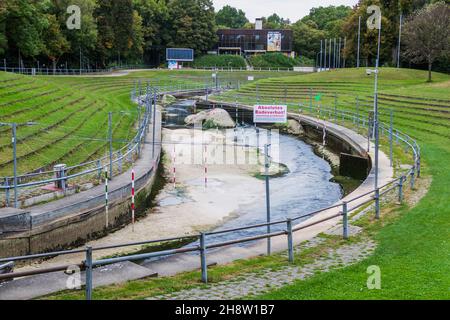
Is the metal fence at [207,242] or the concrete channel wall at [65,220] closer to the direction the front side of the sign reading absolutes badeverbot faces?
the metal fence

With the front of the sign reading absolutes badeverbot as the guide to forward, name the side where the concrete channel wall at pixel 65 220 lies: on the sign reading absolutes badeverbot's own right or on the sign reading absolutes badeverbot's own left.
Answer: on the sign reading absolutes badeverbot's own right

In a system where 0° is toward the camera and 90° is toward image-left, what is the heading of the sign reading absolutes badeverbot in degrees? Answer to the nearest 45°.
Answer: approximately 0°

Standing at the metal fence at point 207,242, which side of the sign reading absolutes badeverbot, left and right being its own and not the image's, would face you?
front

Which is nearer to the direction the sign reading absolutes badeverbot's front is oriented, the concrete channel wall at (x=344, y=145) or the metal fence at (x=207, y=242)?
the metal fence
